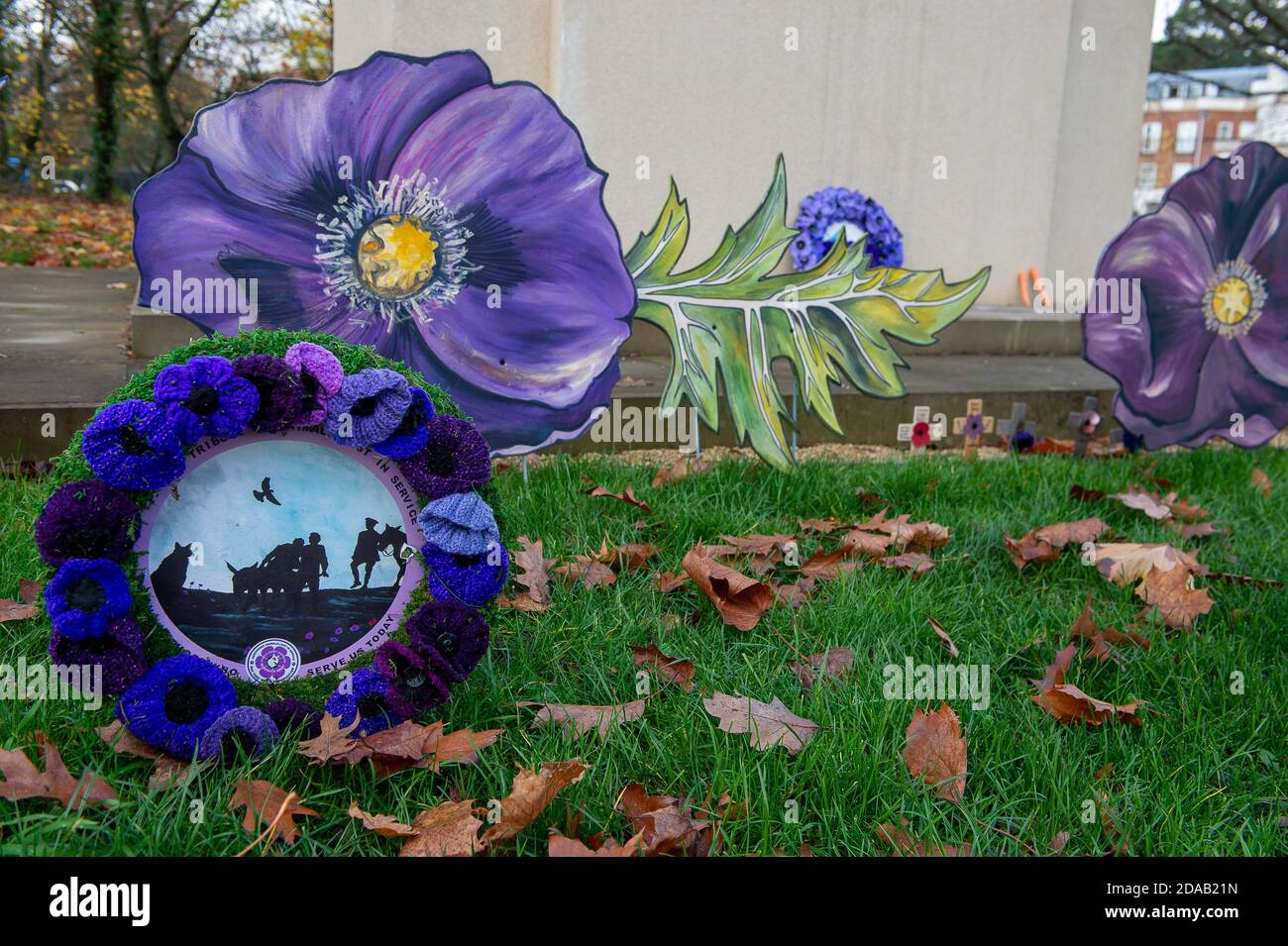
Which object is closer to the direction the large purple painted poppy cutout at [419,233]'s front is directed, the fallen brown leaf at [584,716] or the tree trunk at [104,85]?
the fallen brown leaf

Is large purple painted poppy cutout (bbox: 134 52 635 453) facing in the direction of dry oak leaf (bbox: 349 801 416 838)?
yes

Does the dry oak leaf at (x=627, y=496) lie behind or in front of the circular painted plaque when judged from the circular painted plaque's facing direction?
behind

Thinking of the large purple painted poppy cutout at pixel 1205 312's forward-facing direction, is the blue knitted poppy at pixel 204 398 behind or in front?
in front

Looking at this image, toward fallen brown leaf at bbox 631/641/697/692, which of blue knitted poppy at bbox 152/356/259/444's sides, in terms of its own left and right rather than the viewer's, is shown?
left

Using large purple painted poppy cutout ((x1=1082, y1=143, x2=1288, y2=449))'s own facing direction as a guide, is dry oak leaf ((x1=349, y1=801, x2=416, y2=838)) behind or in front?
in front

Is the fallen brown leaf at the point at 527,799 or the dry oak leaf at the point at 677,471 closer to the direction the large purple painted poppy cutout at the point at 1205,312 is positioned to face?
the fallen brown leaf

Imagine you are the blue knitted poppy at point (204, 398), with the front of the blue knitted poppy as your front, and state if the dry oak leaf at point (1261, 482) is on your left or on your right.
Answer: on your left

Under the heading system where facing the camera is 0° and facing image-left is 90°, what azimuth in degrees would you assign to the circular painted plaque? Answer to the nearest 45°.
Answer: approximately 0°

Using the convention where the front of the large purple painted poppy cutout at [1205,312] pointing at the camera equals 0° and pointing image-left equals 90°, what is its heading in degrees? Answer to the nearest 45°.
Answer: approximately 0°

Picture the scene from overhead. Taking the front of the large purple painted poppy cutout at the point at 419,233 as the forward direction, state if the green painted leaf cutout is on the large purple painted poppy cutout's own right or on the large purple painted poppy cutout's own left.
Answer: on the large purple painted poppy cutout's own left

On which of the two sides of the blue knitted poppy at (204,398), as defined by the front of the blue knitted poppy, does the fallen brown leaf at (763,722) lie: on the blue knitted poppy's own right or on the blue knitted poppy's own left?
on the blue knitted poppy's own left
